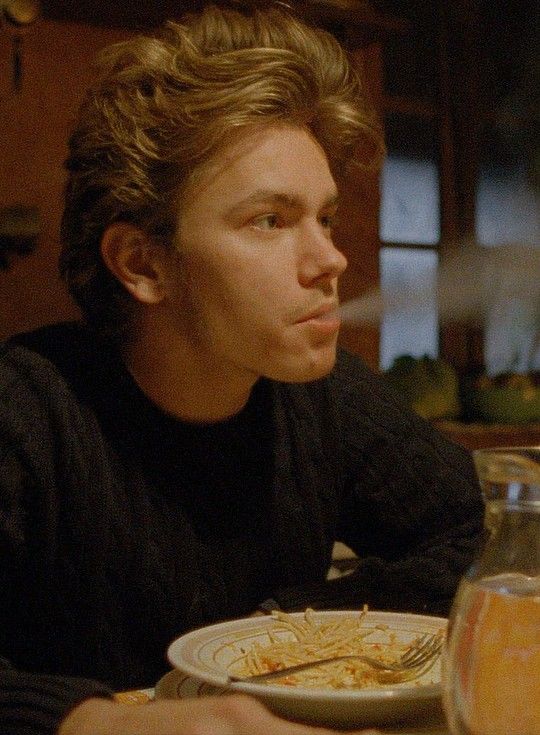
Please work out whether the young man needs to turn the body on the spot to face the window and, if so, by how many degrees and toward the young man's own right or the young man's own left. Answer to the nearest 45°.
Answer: approximately 135° to the young man's own left

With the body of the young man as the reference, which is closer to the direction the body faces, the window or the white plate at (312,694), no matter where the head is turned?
the white plate

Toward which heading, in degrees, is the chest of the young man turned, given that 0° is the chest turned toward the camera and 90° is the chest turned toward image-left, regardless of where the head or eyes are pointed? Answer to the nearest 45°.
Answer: approximately 315°

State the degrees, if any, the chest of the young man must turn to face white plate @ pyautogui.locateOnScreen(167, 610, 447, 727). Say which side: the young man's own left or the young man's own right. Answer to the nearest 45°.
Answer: approximately 45° to the young man's own right
